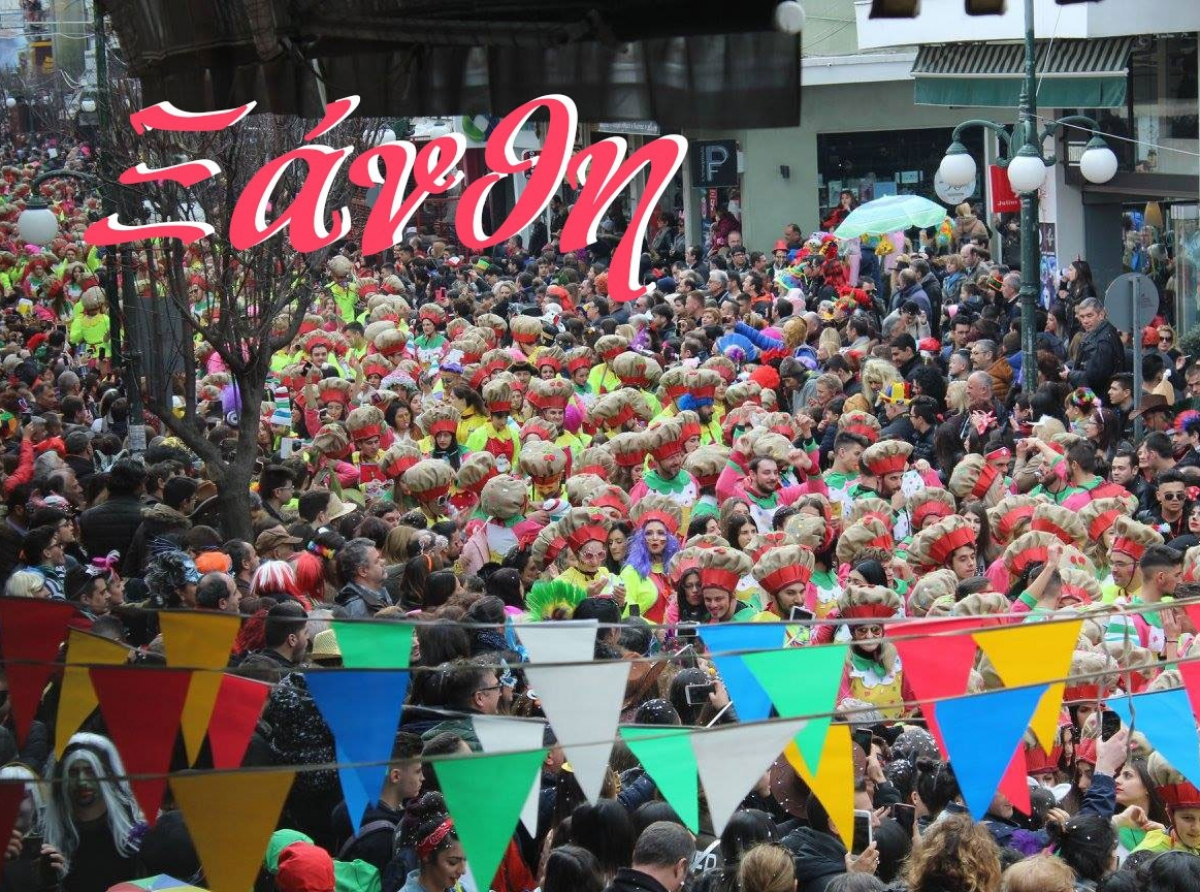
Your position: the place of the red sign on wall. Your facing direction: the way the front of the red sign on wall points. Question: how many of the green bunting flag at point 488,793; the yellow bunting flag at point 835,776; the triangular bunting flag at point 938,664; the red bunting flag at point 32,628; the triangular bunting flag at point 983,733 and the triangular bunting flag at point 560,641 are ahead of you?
6

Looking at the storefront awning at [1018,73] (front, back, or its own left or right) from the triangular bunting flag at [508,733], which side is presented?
front

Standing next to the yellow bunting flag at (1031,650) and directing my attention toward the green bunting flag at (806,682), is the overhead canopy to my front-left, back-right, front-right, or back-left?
front-right

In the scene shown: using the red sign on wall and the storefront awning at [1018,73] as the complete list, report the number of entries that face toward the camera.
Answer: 2

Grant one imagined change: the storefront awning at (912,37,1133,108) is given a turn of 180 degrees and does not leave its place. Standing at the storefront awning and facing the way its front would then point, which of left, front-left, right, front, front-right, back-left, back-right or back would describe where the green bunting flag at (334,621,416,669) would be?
back

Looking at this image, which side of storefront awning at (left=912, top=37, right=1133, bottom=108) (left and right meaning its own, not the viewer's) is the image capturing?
front

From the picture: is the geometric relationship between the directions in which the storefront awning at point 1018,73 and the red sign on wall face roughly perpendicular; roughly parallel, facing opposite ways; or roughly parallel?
roughly parallel

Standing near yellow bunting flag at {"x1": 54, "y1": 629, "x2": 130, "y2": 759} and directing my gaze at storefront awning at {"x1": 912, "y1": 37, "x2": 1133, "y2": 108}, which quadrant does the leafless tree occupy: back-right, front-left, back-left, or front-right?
front-left

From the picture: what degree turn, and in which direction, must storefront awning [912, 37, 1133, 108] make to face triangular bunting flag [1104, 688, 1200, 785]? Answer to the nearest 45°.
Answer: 0° — it already faces it

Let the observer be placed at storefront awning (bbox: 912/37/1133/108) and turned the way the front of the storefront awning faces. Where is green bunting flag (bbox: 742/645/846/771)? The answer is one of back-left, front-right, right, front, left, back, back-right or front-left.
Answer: front

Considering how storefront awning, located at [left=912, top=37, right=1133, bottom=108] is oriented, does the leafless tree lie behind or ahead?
ahead

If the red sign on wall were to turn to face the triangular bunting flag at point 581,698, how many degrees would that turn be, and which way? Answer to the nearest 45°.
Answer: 0° — it already faces it

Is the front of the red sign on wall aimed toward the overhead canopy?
yes

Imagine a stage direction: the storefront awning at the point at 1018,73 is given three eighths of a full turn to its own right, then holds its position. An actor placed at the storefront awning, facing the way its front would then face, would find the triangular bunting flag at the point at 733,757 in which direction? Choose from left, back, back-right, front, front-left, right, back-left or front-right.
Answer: back-left

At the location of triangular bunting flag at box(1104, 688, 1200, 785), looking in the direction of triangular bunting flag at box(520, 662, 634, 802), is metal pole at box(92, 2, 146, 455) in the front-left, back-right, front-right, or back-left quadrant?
front-right

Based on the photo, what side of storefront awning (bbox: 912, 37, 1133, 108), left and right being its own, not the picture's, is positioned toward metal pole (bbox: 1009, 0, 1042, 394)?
front

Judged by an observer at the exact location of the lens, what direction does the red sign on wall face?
facing the viewer
